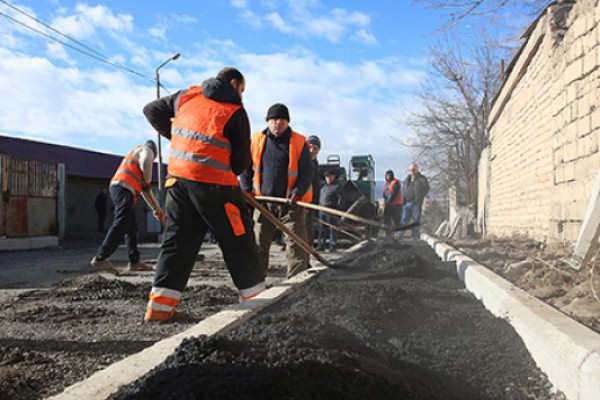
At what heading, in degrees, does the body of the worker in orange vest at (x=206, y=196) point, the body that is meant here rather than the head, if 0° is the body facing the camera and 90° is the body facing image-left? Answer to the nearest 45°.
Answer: approximately 225°

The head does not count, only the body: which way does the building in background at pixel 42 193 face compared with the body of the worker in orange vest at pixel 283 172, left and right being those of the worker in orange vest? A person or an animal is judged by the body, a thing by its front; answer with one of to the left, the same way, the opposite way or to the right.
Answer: to the left

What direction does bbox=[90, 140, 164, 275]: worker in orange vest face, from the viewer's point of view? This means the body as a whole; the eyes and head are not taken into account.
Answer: to the viewer's right

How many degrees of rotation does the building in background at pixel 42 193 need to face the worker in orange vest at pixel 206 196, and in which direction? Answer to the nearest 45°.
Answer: approximately 45° to its right

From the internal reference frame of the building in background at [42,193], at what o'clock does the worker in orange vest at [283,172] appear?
The worker in orange vest is roughly at 1 o'clock from the building in background.

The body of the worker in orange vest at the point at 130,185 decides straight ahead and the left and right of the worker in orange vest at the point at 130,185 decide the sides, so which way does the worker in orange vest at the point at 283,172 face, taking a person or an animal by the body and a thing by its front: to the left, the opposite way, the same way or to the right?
to the right

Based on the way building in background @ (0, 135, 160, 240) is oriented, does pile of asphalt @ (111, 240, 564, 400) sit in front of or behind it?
in front

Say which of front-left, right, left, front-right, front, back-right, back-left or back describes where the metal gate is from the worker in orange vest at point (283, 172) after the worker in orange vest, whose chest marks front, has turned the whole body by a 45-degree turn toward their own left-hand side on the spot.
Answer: back

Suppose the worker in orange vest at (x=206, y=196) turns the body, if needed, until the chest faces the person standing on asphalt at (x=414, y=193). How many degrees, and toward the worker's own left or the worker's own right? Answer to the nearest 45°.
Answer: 0° — they already face them

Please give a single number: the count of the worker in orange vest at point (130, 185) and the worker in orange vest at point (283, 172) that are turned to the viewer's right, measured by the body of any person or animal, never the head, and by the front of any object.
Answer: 1

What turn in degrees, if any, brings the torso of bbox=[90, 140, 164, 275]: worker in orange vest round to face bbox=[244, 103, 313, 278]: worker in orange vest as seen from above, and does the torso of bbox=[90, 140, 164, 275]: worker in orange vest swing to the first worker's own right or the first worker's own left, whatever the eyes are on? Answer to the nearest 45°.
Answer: approximately 45° to the first worker's own right
